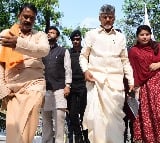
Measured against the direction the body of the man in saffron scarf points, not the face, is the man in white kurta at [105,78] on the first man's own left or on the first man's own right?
on the first man's own left

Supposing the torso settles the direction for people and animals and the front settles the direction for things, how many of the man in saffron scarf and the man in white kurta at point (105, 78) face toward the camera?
2

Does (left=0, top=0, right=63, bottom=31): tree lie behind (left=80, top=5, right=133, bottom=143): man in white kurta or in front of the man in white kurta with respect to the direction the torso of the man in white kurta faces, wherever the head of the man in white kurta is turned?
behind

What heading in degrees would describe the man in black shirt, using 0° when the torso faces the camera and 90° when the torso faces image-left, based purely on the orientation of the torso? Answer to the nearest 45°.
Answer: approximately 0°

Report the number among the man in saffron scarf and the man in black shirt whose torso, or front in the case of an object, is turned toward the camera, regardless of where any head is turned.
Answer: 2

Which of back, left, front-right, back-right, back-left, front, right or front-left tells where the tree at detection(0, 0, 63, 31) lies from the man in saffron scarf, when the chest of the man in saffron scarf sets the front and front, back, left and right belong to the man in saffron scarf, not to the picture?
back

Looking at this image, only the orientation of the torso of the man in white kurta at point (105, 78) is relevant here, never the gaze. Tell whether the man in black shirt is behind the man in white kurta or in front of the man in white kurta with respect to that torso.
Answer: behind

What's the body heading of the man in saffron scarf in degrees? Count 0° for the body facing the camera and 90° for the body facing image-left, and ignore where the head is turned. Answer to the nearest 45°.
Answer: approximately 0°

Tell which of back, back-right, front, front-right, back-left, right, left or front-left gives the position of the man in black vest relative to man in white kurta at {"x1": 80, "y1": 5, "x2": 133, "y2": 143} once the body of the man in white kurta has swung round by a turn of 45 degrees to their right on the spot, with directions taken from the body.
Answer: right
